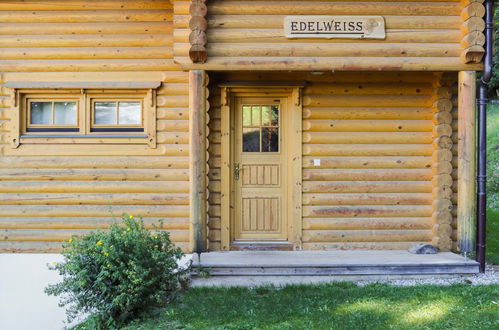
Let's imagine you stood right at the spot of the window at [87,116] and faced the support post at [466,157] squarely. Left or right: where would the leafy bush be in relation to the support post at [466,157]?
right

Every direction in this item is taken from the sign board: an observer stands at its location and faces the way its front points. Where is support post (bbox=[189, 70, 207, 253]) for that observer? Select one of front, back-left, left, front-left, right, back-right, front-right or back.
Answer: right

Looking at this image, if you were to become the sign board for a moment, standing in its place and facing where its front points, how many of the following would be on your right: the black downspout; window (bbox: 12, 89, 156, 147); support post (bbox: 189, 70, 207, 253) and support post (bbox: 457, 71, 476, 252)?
2

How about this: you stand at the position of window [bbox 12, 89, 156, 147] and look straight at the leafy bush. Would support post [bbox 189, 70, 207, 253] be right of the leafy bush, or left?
left

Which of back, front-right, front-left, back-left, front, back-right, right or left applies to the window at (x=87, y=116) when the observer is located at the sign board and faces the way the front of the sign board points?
right

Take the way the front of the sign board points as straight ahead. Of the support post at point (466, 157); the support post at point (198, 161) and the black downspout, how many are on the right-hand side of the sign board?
1

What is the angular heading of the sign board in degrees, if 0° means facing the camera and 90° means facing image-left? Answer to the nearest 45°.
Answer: approximately 0°

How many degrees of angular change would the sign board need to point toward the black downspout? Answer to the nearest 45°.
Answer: approximately 90° to its left

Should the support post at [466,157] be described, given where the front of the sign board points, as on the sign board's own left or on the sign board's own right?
on the sign board's own left
